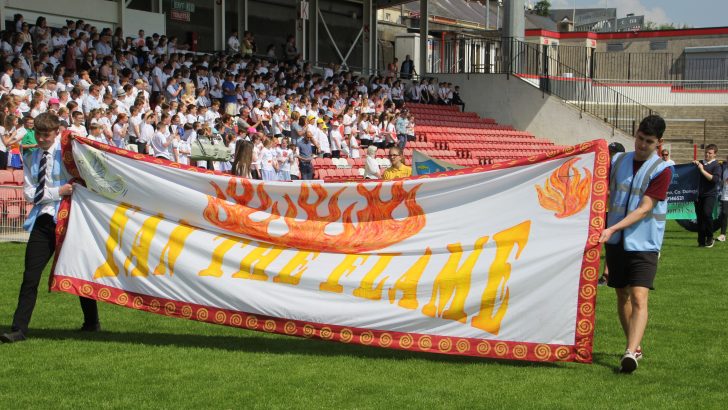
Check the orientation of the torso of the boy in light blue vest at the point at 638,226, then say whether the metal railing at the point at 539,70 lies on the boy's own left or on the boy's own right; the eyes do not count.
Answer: on the boy's own right

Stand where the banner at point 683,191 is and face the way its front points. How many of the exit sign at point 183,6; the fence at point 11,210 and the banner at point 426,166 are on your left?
0

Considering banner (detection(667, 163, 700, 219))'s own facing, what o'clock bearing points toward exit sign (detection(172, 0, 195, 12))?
The exit sign is roughly at 4 o'clock from the banner.

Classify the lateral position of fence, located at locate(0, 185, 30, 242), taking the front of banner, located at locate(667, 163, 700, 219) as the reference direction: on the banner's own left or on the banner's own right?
on the banner's own right

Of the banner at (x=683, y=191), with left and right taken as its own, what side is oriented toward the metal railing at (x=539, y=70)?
back

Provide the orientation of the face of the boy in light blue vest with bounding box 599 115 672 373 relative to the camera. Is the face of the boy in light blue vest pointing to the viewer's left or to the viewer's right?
to the viewer's left

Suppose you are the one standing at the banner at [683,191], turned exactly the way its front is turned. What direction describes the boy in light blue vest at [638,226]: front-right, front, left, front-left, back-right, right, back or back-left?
front

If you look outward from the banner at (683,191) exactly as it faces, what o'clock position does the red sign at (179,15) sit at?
The red sign is roughly at 4 o'clock from the banner.

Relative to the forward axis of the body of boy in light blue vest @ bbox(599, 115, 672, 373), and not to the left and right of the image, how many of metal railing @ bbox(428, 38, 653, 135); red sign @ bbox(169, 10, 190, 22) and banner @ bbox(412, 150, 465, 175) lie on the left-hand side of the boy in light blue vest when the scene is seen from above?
0

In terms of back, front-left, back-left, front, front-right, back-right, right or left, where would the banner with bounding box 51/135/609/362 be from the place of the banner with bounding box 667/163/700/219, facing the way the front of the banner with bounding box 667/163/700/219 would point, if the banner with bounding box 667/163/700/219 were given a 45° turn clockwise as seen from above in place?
front-left

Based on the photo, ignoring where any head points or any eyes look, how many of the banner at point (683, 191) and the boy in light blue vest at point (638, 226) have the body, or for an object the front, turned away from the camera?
0

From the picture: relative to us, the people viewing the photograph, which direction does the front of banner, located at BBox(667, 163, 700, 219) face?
facing the viewer

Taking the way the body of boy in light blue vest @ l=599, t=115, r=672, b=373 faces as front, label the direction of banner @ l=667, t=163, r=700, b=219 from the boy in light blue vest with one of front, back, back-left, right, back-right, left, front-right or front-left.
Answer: back-right

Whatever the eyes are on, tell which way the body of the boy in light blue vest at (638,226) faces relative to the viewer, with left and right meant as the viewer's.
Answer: facing the viewer and to the left of the viewer

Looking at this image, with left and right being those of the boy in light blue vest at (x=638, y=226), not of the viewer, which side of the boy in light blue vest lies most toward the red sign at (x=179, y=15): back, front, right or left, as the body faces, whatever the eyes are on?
right

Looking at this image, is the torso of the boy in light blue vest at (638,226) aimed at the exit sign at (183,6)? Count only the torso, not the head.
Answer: no

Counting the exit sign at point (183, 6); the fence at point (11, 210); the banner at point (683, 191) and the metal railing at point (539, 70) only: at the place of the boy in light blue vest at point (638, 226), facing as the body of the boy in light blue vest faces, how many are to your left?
0
